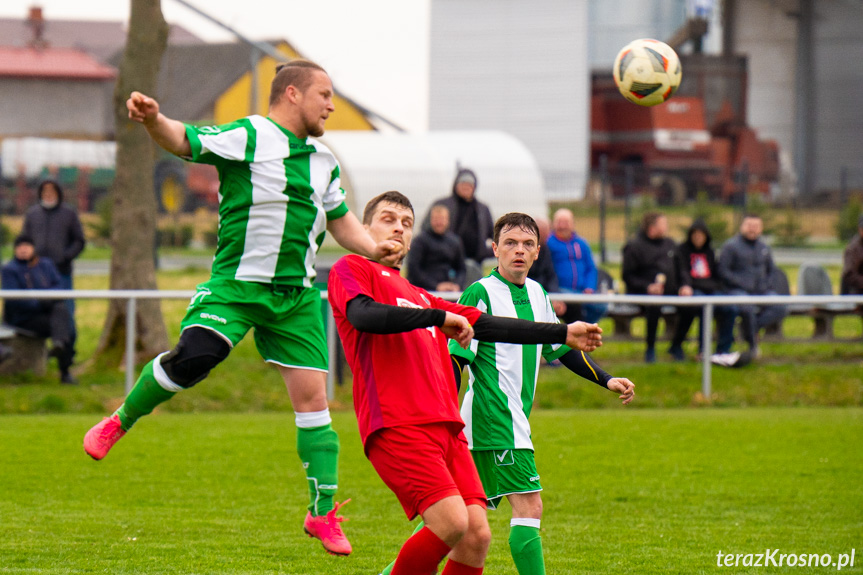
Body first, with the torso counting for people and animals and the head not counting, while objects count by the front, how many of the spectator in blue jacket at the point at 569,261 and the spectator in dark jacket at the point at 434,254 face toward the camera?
2

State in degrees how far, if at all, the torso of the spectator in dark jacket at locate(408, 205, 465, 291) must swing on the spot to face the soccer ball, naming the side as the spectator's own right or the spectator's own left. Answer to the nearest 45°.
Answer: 0° — they already face it

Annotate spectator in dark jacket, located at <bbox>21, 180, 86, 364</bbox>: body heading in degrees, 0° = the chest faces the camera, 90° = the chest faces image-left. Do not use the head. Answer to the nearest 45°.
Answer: approximately 0°

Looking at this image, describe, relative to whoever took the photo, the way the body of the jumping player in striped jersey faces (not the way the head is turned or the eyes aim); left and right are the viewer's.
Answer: facing the viewer and to the right of the viewer

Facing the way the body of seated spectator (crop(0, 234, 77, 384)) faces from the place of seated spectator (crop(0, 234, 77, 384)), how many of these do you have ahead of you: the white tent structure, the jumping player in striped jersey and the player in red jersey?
2

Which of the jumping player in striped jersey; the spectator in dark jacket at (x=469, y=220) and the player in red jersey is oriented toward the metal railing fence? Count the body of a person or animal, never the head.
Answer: the spectator in dark jacket

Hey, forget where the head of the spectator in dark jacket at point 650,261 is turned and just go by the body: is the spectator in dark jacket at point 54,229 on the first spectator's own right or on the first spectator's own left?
on the first spectator's own right

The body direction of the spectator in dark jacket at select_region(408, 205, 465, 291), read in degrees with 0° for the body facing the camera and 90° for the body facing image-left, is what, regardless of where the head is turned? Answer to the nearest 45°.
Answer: approximately 0°

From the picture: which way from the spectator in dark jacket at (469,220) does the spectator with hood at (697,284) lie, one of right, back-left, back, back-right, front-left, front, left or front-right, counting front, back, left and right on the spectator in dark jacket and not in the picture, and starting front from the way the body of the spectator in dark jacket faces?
left
